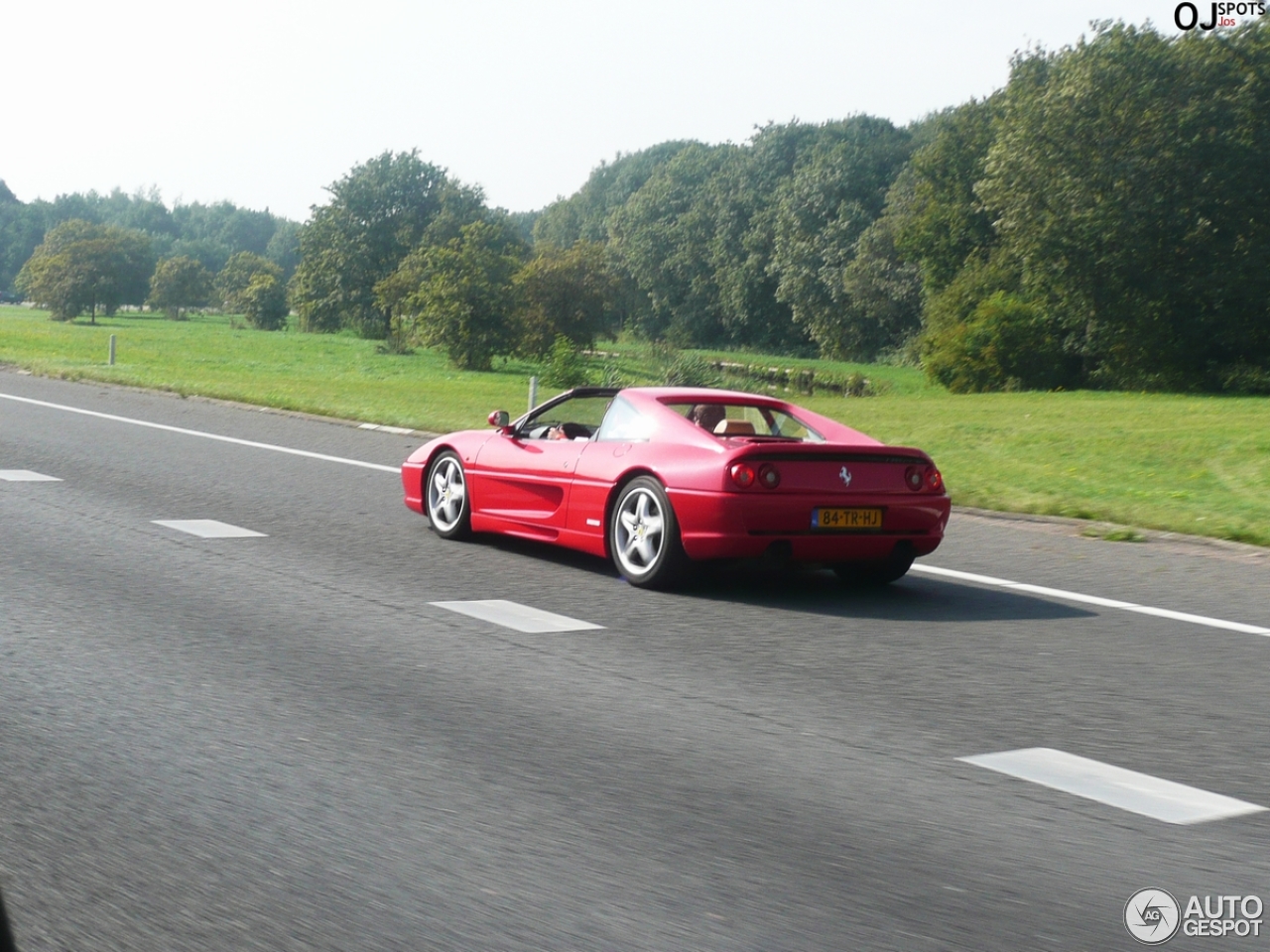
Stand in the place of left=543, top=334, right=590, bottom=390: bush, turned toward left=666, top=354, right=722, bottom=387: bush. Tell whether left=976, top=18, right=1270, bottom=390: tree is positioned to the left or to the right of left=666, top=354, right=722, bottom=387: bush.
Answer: left

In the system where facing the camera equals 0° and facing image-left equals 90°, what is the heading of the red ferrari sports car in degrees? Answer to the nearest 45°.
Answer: approximately 135°

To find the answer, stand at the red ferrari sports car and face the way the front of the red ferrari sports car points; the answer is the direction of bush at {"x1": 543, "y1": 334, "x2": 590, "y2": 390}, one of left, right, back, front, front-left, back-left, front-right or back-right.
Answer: front-right

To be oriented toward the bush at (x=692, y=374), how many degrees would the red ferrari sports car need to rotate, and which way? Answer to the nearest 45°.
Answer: approximately 45° to its right

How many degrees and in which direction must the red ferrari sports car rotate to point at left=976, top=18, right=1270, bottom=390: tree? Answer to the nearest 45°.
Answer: approximately 45° to its right
